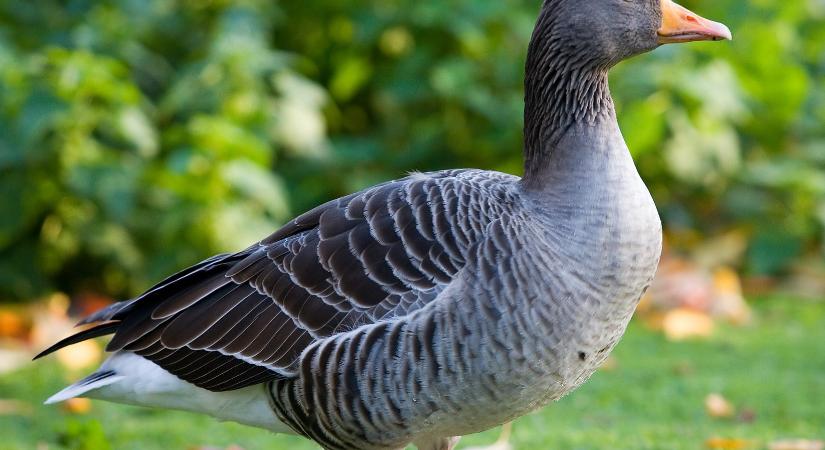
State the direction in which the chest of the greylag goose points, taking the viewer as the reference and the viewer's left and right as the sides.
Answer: facing to the right of the viewer

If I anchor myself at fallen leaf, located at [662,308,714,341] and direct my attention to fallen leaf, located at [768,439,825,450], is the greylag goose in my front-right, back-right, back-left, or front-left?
front-right

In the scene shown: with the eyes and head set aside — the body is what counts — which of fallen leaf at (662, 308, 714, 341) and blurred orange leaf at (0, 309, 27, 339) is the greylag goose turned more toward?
the fallen leaf

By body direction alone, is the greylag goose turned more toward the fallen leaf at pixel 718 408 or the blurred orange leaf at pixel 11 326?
the fallen leaf

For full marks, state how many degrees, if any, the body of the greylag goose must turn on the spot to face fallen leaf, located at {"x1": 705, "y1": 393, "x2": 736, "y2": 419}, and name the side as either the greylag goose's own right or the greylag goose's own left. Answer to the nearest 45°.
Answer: approximately 45° to the greylag goose's own left

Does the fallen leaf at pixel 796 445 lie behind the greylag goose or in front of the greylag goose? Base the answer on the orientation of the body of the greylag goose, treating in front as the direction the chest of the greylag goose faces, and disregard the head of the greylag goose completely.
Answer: in front

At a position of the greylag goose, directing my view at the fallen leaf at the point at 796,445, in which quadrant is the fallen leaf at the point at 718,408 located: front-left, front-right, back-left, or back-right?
front-left

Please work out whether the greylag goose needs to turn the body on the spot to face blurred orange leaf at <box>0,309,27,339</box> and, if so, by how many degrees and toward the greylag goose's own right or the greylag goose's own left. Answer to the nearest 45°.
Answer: approximately 135° to the greylag goose's own left

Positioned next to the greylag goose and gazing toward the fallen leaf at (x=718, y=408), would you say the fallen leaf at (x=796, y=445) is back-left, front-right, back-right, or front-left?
front-right

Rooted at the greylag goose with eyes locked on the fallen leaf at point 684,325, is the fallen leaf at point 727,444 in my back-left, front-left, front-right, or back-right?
front-right
